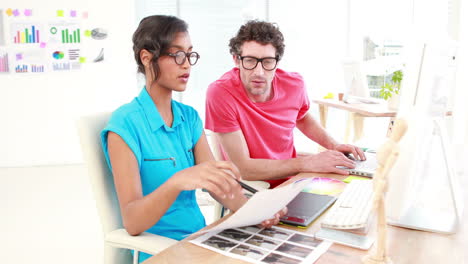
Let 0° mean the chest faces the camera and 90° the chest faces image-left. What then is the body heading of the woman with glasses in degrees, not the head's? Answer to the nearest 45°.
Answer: approximately 315°

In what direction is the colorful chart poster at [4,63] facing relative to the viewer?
toward the camera

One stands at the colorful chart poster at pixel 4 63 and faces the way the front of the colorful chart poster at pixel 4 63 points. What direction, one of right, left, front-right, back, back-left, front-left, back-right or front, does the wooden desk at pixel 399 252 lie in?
front

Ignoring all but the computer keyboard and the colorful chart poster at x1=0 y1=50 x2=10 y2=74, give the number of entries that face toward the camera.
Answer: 1

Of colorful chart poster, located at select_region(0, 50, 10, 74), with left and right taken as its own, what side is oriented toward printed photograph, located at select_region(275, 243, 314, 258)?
front

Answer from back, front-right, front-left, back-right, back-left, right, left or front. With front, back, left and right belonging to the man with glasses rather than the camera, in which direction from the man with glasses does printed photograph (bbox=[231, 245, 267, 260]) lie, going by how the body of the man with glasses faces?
front-right

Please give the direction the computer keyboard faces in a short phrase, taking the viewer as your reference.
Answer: facing to the left of the viewer

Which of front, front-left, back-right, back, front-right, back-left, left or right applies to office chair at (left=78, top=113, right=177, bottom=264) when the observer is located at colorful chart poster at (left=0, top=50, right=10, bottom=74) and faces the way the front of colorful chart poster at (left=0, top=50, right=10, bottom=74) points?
front

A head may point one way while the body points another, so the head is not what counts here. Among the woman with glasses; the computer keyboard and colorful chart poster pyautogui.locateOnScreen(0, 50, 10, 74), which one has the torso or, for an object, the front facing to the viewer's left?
the computer keyboard

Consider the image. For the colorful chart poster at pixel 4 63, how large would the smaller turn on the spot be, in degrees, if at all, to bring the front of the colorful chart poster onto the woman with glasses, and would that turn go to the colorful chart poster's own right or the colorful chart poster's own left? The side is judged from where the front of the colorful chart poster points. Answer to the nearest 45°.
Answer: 0° — it already faces them

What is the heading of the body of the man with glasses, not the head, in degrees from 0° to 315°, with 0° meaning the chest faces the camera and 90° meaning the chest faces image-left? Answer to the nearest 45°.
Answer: approximately 315°
